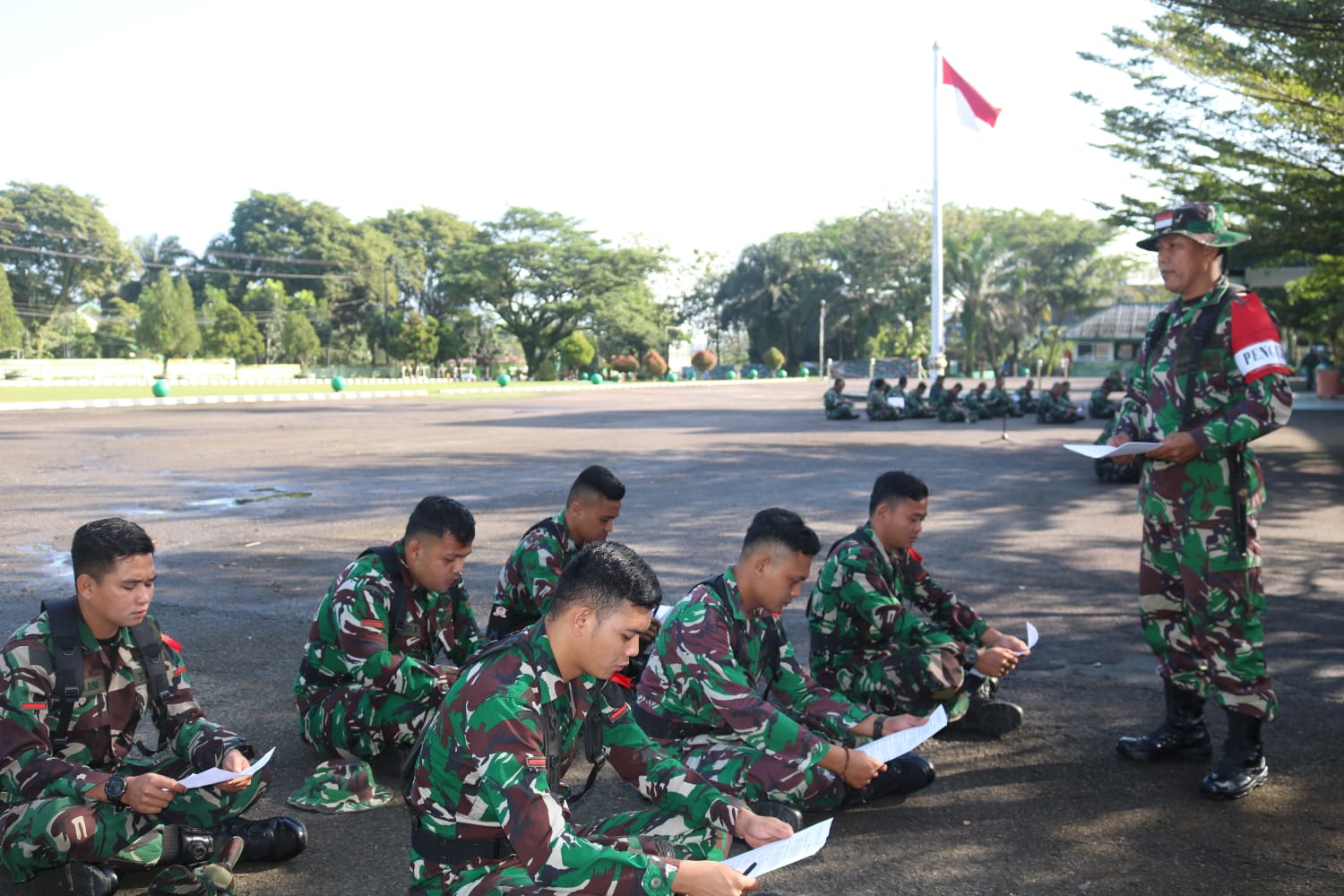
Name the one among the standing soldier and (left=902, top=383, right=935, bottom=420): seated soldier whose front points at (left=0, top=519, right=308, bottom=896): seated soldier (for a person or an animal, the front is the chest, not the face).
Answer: the standing soldier

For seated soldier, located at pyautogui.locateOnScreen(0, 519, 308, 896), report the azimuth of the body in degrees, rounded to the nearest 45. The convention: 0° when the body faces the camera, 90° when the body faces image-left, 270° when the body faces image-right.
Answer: approximately 315°

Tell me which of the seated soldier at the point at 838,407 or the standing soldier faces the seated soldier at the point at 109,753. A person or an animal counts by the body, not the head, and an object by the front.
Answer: the standing soldier

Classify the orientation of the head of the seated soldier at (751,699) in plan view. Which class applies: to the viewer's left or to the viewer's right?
to the viewer's right

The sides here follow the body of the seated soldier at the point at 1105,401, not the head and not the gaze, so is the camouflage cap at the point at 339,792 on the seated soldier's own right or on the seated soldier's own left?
on the seated soldier's own right

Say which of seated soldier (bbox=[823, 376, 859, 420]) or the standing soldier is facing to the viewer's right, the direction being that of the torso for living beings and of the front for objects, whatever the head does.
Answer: the seated soldier
